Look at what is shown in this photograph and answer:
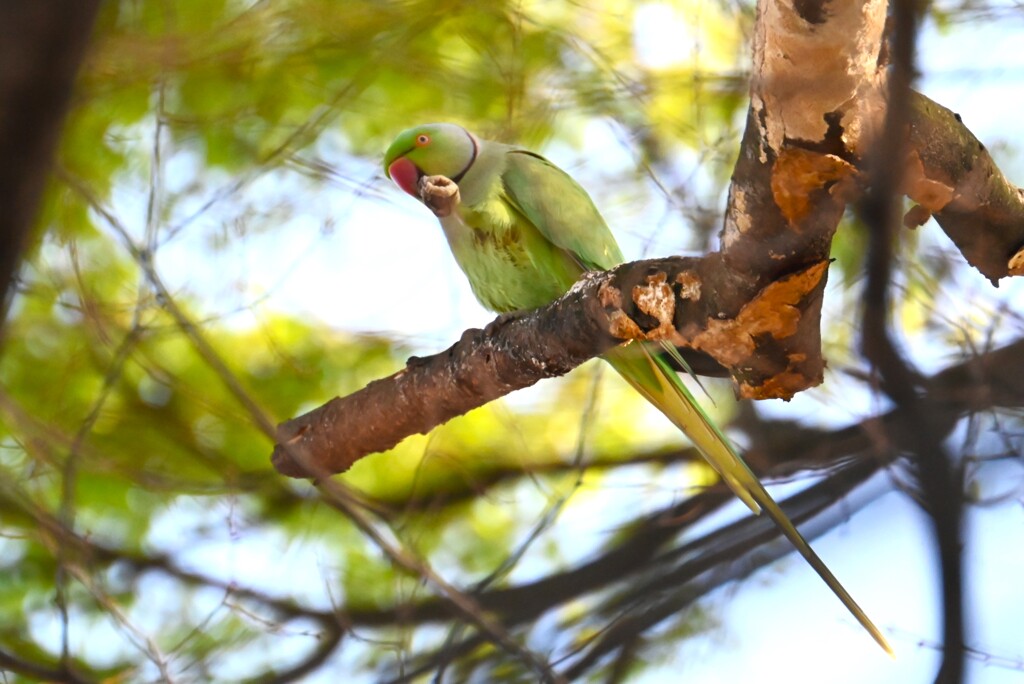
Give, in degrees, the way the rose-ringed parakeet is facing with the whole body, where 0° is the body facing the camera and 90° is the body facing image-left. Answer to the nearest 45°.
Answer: approximately 90°

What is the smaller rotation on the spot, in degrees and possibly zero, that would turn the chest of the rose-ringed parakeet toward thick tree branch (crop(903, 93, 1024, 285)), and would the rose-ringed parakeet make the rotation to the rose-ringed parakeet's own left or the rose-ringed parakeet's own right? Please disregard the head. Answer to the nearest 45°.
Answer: approximately 135° to the rose-ringed parakeet's own left
